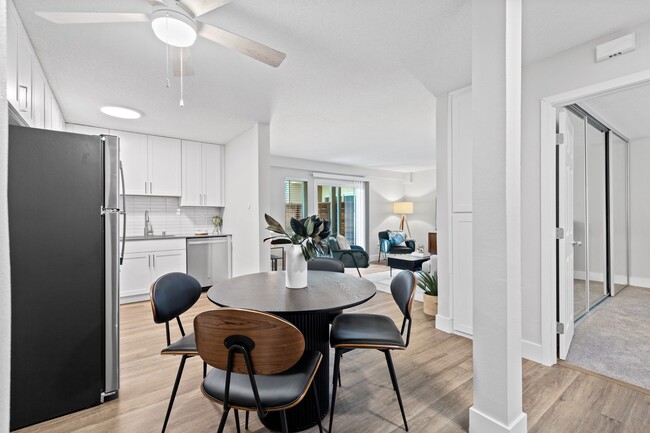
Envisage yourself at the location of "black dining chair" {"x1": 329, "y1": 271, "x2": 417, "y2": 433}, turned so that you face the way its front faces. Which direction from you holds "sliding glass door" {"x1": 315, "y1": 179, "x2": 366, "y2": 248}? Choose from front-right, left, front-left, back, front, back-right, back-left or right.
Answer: right

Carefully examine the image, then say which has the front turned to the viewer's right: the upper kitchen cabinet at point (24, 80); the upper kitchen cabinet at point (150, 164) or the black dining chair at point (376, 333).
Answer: the upper kitchen cabinet at point (24, 80)

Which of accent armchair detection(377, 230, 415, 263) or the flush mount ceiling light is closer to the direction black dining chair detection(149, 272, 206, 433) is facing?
the accent armchair

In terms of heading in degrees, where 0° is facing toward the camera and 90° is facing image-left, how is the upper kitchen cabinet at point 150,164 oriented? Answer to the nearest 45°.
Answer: approximately 0°

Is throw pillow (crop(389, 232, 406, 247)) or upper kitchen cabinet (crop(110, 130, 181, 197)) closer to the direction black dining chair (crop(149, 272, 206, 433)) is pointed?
the throw pillow

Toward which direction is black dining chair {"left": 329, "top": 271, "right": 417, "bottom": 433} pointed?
to the viewer's left

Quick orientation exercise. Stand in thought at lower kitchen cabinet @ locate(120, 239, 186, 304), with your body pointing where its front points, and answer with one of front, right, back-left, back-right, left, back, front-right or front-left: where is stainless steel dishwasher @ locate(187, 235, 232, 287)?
left

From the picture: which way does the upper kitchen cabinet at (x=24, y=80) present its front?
to the viewer's right

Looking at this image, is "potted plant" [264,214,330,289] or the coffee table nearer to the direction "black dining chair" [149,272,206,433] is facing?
the potted plant

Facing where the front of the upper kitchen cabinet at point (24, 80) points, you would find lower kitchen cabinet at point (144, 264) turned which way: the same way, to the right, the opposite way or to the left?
to the right
